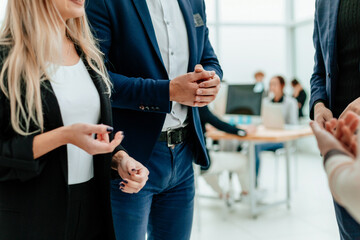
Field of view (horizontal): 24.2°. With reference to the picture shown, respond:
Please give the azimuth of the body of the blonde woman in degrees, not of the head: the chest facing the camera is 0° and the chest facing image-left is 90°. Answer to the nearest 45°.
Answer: approximately 315°

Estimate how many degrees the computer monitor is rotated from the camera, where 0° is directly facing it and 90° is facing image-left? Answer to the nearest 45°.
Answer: approximately 0°

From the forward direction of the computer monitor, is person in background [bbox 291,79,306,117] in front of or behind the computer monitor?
behind
